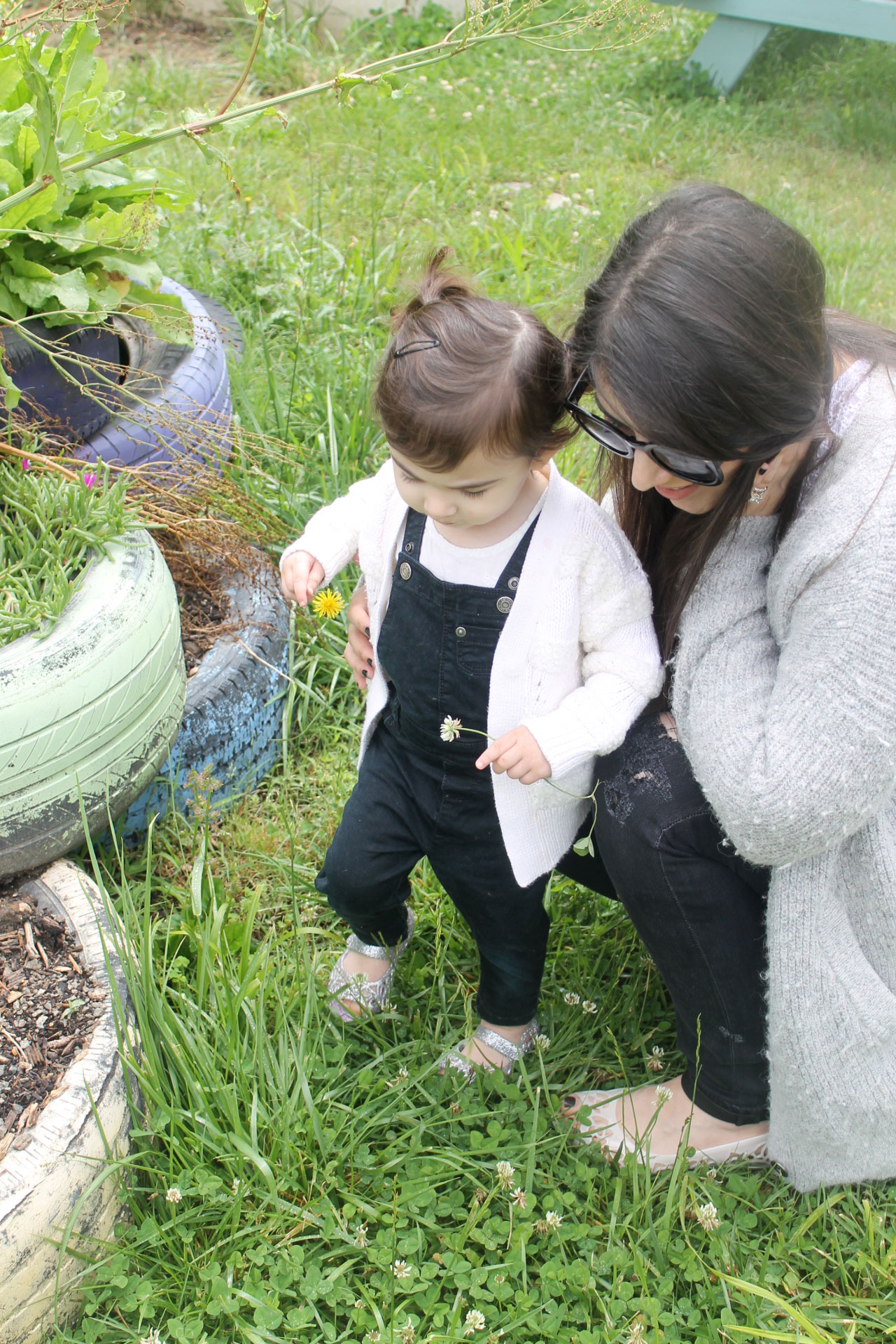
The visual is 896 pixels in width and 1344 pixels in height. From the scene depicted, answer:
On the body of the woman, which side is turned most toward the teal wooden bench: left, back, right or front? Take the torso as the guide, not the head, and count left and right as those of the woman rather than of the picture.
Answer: right

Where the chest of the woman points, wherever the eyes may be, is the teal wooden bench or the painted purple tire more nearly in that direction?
the painted purple tire

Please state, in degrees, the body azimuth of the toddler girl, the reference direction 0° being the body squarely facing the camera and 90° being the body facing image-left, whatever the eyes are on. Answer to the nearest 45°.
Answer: approximately 45°

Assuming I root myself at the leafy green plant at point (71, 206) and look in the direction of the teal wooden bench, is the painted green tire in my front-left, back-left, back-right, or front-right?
back-right

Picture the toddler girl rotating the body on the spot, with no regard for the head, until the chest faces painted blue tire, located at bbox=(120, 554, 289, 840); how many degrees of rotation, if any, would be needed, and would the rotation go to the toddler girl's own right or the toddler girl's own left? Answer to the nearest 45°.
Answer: approximately 90° to the toddler girl's own right

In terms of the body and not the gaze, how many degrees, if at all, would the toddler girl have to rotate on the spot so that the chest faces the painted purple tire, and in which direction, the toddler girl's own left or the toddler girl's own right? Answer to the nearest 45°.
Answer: approximately 90° to the toddler girl's own right

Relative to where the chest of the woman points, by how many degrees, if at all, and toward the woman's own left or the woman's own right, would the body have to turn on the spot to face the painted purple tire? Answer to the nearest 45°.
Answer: approximately 45° to the woman's own right

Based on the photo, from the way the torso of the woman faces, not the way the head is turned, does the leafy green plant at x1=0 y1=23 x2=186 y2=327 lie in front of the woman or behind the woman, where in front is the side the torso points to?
in front

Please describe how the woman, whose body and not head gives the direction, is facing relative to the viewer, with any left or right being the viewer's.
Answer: facing to the left of the viewer

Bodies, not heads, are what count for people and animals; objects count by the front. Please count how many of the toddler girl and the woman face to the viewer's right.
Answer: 0

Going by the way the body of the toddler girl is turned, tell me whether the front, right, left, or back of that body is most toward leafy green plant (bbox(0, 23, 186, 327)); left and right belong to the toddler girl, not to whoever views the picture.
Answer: right

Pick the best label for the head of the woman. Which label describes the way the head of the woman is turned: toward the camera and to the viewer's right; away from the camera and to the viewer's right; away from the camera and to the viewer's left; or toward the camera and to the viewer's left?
toward the camera and to the viewer's left
